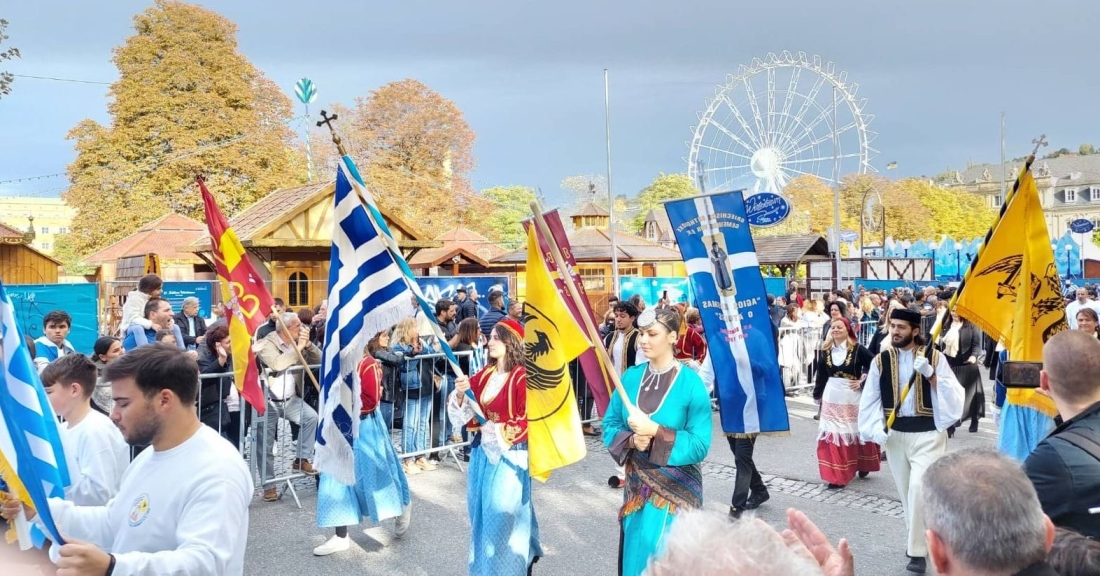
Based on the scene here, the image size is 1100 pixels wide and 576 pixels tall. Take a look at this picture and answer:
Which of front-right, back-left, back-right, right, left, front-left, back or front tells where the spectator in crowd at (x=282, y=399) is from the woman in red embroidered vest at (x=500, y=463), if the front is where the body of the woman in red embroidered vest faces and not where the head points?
right

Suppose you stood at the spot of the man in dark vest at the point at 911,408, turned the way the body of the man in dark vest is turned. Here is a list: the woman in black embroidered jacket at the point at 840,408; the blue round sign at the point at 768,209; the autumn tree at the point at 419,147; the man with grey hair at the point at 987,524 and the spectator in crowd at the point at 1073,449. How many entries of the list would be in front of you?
2

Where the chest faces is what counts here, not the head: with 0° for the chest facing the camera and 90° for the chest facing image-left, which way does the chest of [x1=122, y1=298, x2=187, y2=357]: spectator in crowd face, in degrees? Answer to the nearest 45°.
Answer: approximately 315°

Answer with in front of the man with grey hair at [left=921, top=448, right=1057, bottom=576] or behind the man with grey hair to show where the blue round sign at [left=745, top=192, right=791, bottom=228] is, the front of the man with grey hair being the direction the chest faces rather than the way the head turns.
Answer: in front

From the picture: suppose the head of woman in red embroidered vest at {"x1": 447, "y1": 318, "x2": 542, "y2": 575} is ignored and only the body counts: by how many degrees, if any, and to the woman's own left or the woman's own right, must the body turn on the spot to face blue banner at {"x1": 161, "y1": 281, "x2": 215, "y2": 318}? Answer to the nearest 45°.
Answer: approximately 90° to the woman's own right

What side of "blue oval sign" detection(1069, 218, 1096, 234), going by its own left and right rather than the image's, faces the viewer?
front

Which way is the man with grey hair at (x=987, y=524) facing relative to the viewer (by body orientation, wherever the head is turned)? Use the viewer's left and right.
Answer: facing away from the viewer

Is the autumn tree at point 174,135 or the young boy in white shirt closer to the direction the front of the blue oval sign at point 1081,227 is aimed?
the young boy in white shirt

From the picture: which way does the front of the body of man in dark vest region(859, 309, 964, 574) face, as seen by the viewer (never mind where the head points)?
toward the camera
